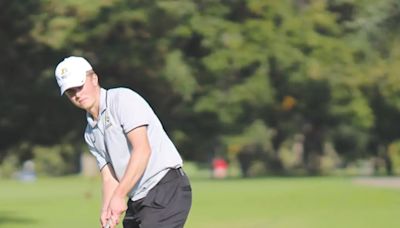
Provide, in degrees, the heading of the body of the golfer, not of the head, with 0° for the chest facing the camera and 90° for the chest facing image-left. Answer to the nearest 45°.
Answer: approximately 45°
